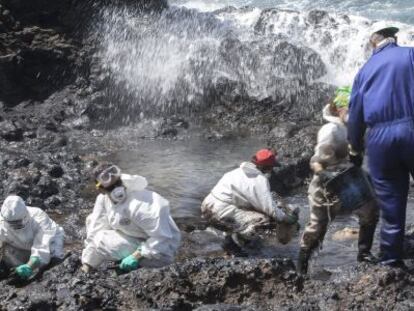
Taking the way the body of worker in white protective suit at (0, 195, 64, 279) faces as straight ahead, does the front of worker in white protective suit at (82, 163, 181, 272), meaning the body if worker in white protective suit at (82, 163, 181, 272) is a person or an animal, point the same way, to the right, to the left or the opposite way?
the same way

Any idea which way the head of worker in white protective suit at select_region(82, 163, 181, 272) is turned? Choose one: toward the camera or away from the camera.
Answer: toward the camera

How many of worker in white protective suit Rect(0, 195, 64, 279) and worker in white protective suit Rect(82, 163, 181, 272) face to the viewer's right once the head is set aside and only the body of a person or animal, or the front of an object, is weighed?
0

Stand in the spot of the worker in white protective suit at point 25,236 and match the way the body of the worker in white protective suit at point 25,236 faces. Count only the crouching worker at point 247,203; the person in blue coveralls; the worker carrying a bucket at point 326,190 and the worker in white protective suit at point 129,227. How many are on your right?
0

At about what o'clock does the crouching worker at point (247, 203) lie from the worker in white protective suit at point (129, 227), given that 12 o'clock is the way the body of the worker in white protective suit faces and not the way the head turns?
The crouching worker is roughly at 6 o'clock from the worker in white protective suit.

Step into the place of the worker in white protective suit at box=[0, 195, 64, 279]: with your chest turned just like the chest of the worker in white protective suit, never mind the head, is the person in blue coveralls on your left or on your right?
on your left

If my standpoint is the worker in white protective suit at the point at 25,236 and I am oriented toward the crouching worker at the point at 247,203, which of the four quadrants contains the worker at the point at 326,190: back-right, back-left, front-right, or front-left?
front-right

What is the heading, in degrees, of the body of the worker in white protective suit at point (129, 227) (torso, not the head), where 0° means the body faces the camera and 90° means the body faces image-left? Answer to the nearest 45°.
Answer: approximately 45°
